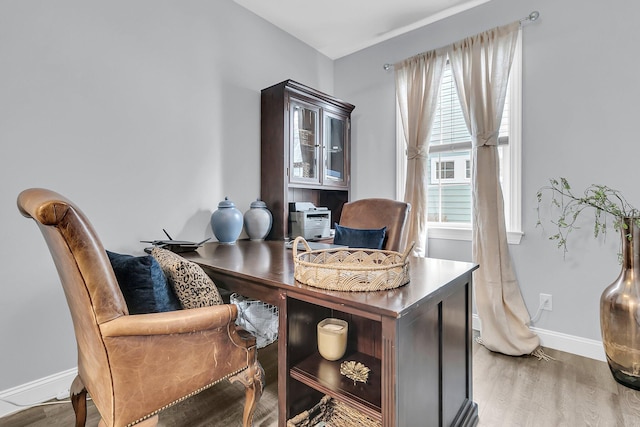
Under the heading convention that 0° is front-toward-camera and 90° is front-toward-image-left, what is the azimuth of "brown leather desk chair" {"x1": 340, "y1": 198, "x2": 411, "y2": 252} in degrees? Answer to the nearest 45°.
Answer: approximately 45°

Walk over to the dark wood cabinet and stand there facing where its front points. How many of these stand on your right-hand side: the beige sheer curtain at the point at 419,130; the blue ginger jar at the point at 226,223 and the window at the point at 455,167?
1

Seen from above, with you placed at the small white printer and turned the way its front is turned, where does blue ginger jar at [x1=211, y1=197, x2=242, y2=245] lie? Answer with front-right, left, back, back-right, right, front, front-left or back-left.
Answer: right

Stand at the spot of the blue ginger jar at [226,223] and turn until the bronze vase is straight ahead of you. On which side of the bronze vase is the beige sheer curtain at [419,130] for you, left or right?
left

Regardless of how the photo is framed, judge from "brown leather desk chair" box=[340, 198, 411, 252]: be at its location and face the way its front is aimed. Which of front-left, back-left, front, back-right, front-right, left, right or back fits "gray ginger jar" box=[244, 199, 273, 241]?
front-right

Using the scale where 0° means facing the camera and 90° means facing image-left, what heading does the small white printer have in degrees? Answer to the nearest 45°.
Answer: approximately 315°

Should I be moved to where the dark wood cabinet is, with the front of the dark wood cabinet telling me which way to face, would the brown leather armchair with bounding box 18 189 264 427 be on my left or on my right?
on my right

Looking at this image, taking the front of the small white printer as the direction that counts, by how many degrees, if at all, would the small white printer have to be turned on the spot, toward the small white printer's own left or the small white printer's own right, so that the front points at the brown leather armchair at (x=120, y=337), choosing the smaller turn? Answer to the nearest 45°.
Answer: approximately 45° to the small white printer's own right

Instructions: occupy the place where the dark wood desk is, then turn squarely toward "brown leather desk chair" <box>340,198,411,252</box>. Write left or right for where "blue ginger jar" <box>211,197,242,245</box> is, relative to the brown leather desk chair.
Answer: left

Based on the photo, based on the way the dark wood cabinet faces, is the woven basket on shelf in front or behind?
in front
